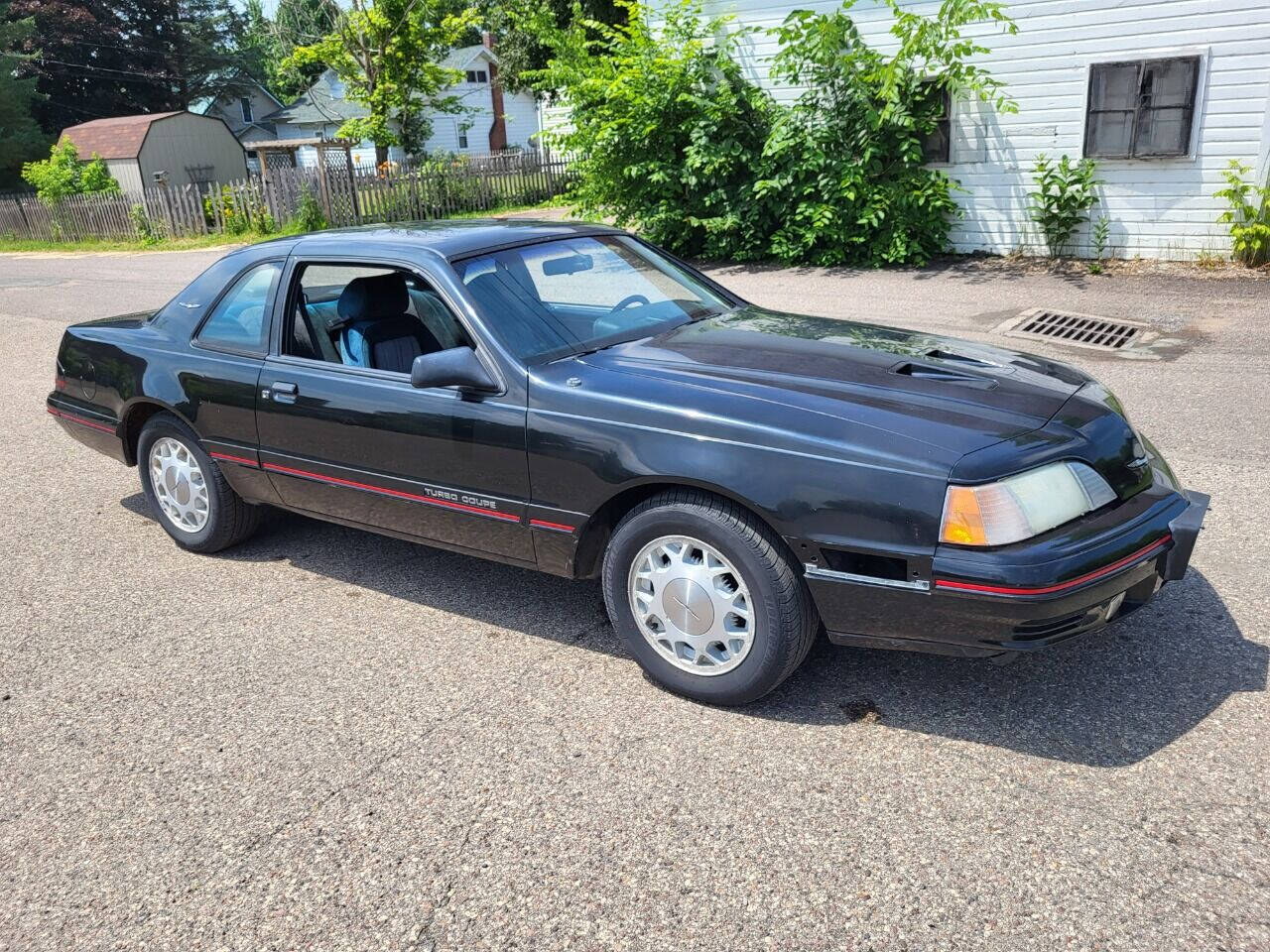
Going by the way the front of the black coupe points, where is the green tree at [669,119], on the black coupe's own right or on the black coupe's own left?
on the black coupe's own left

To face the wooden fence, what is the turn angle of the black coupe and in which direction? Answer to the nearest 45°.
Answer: approximately 135° to its left

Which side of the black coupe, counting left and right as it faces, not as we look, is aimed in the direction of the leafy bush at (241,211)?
back

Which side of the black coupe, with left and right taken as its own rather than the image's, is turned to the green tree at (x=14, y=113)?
back

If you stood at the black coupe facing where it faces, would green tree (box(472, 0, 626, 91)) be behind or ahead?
behind

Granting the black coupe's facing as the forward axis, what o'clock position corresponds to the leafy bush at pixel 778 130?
The leafy bush is roughly at 8 o'clock from the black coupe.

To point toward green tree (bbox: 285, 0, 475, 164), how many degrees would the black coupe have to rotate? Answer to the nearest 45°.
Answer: approximately 135° to its left

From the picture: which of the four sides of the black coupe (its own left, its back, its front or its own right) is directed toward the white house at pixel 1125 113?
left

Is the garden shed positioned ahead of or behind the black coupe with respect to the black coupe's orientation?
behind

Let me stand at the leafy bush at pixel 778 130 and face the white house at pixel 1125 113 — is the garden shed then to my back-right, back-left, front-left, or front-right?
back-left

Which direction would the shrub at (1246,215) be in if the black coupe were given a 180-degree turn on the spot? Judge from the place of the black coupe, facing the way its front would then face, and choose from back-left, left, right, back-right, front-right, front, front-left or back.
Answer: right

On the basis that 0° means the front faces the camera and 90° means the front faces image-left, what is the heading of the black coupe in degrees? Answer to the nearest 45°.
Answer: approximately 315°
